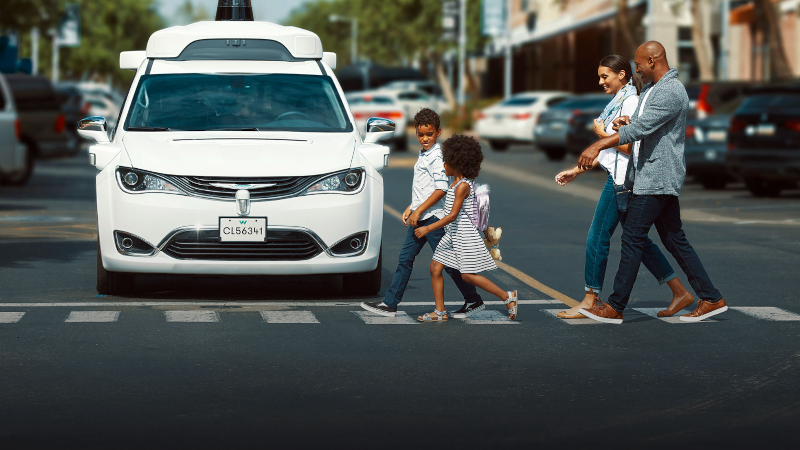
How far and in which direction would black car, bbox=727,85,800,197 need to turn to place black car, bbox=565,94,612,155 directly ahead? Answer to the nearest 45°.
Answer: approximately 90° to its left

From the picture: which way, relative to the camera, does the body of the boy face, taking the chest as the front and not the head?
to the viewer's left

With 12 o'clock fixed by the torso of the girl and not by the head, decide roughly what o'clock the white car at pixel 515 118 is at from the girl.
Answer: The white car is roughly at 3 o'clock from the girl.

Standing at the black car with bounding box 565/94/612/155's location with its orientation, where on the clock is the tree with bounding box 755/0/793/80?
The tree is roughly at 1 o'clock from the black car.

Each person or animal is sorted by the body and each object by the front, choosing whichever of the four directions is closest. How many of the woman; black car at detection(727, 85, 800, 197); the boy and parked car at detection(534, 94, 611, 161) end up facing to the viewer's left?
2

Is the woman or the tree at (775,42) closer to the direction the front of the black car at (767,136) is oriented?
the tree

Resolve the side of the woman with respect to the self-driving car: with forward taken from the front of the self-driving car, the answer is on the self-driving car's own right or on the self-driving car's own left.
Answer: on the self-driving car's own left

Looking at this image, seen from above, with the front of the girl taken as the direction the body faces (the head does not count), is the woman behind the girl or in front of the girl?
behind

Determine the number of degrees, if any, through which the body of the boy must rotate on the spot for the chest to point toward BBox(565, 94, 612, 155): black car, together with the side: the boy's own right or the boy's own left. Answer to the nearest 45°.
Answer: approximately 90° to the boy's own right

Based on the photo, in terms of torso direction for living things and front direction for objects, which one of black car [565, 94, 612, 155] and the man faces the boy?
the man

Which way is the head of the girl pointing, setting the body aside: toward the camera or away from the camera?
away from the camera

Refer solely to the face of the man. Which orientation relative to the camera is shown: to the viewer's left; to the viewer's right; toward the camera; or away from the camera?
to the viewer's left

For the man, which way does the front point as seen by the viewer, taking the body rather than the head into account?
to the viewer's left

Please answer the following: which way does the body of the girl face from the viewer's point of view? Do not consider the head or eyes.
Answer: to the viewer's left

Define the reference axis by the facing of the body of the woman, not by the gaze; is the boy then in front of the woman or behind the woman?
in front

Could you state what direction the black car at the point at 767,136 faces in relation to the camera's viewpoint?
facing away from the viewer and to the right of the viewer

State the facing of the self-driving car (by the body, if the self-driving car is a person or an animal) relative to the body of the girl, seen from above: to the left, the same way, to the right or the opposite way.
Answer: to the left

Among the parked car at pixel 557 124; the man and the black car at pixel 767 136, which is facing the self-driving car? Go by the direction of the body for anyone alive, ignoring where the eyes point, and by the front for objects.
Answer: the man
